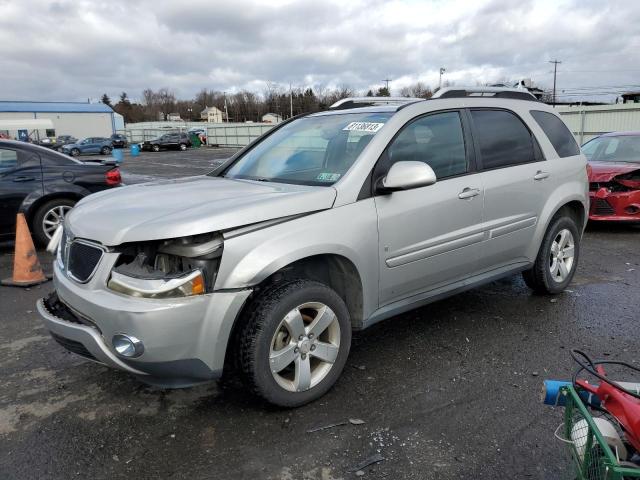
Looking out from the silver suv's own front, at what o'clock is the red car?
The red car is roughly at 6 o'clock from the silver suv.

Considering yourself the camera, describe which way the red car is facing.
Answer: facing the viewer and to the left of the viewer

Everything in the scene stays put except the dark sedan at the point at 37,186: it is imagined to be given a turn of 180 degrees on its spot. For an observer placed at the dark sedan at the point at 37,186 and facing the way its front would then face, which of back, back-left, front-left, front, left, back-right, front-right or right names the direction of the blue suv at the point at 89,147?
left

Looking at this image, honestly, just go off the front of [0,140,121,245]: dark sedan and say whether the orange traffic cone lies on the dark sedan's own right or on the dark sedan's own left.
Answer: on the dark sedan's own left

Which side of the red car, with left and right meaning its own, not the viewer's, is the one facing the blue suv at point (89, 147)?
right

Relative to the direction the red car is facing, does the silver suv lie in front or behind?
in front

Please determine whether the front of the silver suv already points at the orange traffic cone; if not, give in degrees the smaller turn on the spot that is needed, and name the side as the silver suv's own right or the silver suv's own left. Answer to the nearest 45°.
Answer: approximately 90° to the silver suv's own right

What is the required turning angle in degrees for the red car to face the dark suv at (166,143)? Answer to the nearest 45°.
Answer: approximately 90° to its right

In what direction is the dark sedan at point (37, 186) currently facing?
to the viewer's left

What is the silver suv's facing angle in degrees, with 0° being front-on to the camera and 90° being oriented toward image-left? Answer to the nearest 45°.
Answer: approximately 45°

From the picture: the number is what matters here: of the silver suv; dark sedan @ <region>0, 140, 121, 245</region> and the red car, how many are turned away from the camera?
0

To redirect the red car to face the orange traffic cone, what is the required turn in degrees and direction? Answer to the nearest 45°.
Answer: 0° — it already faces it

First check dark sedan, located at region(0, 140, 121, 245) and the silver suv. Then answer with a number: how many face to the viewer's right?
0

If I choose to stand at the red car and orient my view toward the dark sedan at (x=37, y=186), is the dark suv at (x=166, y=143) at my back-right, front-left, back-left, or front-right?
front-right
